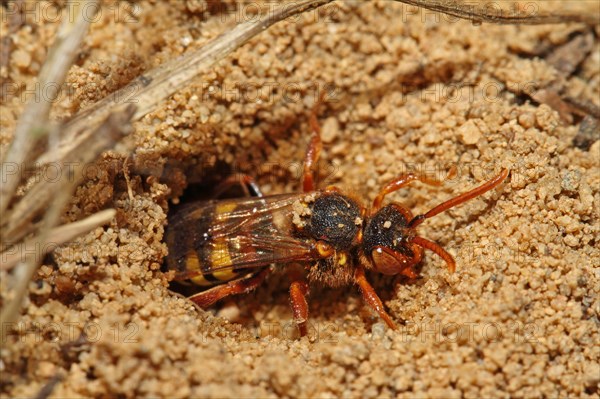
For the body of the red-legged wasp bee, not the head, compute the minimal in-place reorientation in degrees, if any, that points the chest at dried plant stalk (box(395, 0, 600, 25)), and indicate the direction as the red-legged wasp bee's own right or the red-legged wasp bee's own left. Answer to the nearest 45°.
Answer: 0° — it already faces it

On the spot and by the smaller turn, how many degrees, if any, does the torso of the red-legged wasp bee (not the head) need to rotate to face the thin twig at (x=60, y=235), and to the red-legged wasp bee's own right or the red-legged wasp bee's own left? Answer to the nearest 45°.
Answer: approximately 135° to the red-legged wasp bee's own right

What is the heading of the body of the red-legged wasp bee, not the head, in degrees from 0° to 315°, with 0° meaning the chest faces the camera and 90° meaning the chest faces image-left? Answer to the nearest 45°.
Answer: approximately 270°
